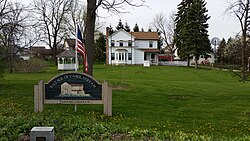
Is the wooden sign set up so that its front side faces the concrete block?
yes

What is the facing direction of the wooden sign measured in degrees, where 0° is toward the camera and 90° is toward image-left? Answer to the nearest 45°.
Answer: approximately 0°
